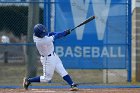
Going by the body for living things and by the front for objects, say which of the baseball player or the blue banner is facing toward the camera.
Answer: the blue banner

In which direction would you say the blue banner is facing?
toward the camera

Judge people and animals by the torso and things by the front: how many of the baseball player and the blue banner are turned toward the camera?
1

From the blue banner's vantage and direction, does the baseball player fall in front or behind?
in front
